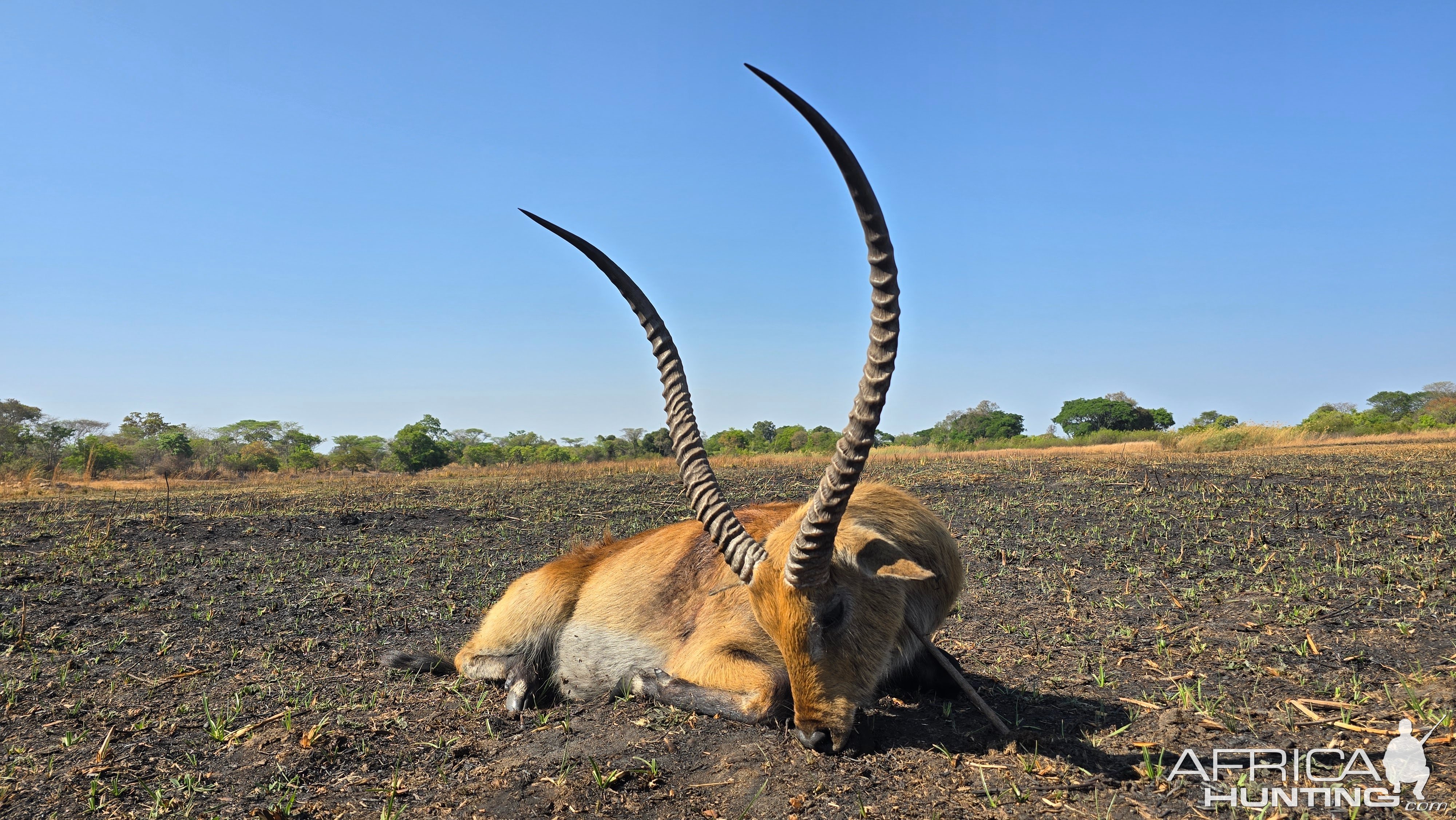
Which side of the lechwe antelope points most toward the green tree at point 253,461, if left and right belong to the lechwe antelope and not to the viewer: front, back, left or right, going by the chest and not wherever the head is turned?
back

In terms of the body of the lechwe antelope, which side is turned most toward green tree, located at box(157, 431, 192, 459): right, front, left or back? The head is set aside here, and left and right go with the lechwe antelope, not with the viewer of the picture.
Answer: back

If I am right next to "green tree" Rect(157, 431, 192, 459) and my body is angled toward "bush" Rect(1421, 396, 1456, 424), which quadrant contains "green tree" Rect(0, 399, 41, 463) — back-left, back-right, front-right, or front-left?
back-right

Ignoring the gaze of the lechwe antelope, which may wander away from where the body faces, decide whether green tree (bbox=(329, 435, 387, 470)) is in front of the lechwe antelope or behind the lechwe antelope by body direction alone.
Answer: behind

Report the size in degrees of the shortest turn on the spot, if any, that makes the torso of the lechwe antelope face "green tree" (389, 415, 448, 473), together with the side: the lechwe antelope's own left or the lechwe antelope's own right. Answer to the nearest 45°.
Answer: approximately 135° to the lechwe antelope's own left

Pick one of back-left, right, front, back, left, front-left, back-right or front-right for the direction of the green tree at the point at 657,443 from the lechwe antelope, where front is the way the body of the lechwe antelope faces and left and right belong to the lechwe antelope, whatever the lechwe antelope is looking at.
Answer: back-left

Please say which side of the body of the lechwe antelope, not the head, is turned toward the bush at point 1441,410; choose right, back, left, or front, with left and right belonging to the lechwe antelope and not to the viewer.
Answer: left

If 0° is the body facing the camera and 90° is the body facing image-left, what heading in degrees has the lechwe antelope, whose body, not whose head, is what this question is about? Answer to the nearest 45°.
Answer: approximately 315°

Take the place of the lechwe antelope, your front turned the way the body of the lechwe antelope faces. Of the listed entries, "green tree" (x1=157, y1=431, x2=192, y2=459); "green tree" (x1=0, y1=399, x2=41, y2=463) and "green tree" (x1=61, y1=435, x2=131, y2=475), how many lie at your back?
3

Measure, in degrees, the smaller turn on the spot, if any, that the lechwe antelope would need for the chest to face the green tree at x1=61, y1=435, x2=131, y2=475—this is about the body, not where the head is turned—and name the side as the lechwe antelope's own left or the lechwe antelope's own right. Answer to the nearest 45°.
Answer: approximately 180°

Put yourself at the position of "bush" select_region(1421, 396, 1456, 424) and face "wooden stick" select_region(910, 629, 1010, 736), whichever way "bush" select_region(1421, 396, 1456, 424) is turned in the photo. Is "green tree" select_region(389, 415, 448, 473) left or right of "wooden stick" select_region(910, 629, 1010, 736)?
right

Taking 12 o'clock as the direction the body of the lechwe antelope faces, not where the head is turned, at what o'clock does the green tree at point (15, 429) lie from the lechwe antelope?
The green tree is roughly at 6 o'clock from the lechwe antelope.
